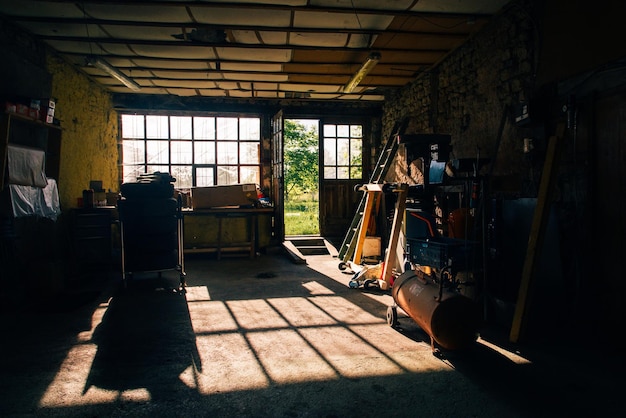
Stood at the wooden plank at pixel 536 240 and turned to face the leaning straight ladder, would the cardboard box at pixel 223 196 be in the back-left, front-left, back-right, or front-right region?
front-left

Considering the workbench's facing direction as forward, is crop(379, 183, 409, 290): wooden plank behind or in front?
in front

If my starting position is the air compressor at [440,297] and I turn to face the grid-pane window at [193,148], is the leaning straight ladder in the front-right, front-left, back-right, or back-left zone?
front-right

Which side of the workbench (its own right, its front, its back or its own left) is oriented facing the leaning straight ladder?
left

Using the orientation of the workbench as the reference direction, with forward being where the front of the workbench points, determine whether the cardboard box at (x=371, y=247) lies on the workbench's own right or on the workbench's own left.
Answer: on the workbench's own left

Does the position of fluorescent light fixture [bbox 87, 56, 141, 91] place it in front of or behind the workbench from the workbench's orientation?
in front

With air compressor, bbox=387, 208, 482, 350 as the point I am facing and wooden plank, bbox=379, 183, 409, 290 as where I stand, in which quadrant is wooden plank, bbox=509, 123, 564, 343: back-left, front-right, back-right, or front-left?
front-left

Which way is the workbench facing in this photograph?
toward the camera
